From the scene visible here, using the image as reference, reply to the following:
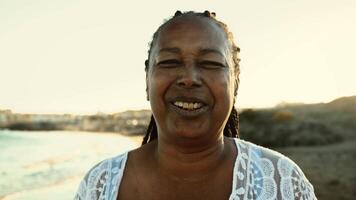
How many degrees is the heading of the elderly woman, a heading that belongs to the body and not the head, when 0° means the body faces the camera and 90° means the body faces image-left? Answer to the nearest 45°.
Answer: approximately 0°
